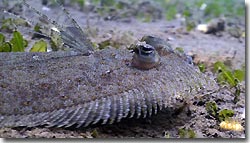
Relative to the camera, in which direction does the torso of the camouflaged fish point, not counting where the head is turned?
to the viewer's right
